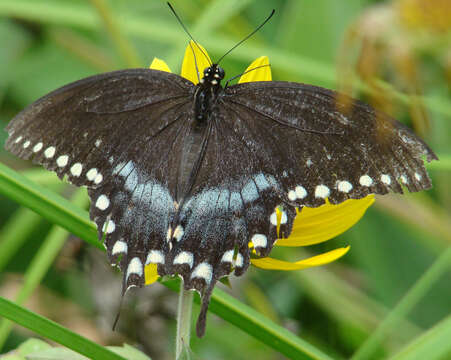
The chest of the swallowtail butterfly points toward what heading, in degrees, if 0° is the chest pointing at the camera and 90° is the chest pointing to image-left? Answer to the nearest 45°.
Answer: approximately 180°

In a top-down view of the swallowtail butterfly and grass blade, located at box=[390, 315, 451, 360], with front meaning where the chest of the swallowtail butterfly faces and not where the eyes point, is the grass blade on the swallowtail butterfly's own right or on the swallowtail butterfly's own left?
on the swallowtail butterfly's own right
